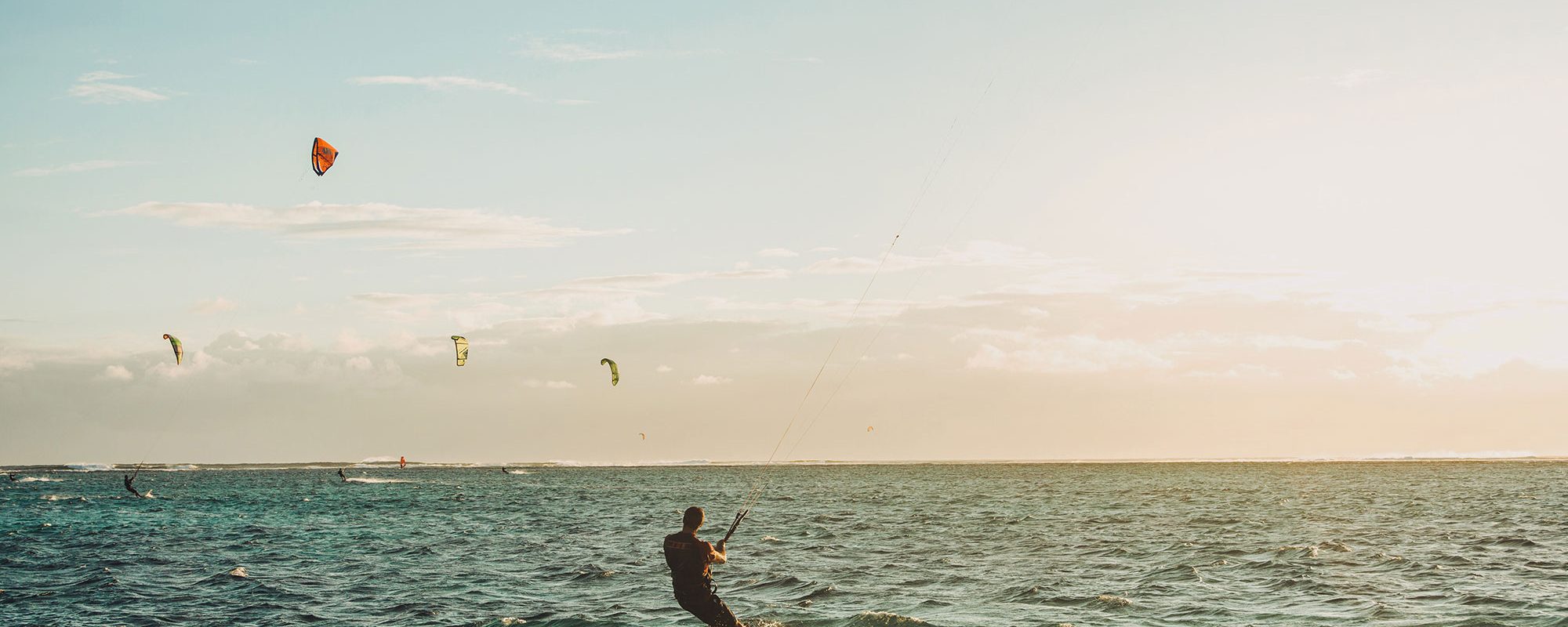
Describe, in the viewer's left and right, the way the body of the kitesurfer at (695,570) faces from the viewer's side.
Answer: facing away from the viewer and to the right of the viewer

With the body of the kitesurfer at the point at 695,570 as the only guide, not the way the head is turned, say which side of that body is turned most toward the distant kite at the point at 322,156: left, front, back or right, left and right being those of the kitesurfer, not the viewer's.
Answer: left
